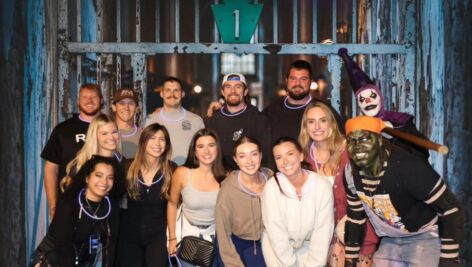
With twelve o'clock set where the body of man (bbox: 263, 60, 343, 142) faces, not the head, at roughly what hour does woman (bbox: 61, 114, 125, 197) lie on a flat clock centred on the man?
The woman is roughly at 2 o'clock from the man.

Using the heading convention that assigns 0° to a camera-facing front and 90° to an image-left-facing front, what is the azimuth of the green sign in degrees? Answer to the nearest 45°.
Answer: approximately 0°

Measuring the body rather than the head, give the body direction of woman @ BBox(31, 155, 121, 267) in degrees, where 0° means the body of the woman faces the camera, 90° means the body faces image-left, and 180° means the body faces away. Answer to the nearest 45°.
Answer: approximately 315°

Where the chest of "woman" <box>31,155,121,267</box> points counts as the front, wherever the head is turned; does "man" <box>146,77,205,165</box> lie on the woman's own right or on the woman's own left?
on the woman's own left

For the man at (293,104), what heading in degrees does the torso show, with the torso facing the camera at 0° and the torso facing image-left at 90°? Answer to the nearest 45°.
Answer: approximately 0°
